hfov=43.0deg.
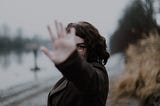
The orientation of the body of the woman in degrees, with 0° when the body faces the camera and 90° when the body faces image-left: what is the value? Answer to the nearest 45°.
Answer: approximately 45°

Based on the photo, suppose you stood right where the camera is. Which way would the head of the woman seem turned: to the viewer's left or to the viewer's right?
to the viewer's left
